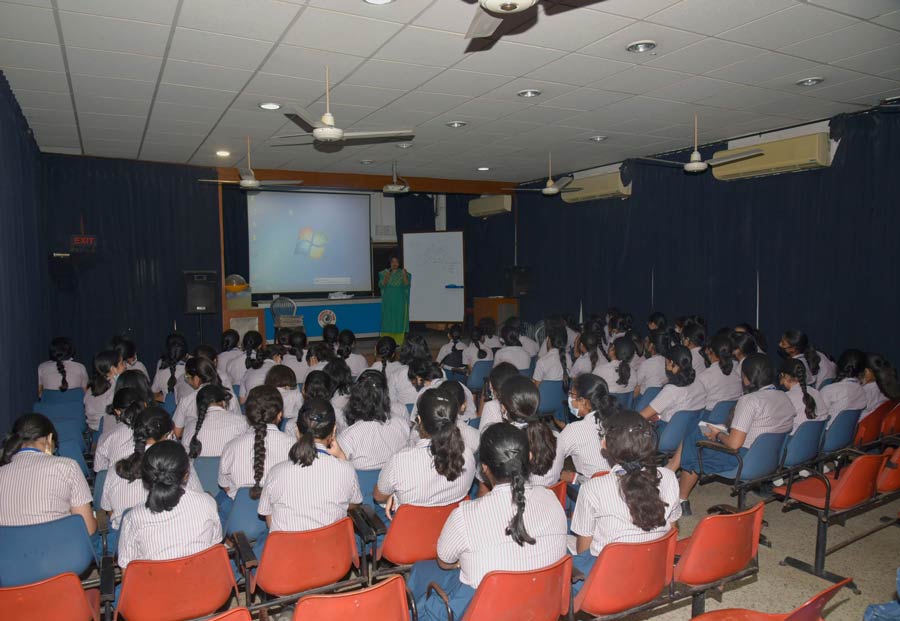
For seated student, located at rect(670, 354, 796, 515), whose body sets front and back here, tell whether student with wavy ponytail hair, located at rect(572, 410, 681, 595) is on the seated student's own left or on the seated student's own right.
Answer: on the seated student's own left

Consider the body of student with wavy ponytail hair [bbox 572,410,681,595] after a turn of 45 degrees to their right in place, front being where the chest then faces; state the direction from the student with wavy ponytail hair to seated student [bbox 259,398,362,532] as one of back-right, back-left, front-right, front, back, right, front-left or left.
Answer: back-left

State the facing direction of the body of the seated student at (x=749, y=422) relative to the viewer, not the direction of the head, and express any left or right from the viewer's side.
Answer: facing away from the viewer and to the left of the viewer

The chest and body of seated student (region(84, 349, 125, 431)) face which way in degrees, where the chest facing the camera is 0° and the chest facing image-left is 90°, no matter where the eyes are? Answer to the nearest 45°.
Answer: approximately 225°

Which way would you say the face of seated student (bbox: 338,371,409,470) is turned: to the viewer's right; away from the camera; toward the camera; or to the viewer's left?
away from the camera

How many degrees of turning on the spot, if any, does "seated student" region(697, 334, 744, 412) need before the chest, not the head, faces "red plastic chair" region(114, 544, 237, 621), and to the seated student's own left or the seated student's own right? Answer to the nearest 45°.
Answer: approximately 90° to the seated student's own left

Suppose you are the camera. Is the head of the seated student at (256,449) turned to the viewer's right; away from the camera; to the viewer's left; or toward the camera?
away from the camera

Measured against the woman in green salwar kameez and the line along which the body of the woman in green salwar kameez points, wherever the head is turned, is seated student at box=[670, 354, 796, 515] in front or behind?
in front

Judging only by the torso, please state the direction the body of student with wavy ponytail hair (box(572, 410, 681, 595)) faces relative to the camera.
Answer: away from the camera

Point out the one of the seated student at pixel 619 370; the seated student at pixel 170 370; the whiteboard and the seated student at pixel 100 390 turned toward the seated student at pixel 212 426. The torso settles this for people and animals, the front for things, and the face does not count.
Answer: the whiteboard

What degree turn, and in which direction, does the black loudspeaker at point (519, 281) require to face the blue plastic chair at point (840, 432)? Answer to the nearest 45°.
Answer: approximately 45° to its left

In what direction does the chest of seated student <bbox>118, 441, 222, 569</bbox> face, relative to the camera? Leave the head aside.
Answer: away from the camera

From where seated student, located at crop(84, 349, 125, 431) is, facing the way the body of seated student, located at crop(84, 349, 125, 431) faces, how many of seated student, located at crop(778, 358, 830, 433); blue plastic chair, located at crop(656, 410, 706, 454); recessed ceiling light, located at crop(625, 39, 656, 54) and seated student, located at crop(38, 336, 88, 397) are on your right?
3

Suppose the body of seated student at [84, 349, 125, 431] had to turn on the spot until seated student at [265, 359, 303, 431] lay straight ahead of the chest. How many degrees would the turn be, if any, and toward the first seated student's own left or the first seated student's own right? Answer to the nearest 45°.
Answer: approximately 90° to the first seated student's own right

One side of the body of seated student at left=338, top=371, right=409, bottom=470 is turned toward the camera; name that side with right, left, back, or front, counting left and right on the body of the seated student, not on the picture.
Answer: back

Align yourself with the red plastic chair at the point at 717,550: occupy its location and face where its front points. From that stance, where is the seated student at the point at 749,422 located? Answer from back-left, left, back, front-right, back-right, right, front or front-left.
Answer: front-right

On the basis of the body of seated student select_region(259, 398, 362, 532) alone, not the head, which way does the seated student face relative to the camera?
away from the camera

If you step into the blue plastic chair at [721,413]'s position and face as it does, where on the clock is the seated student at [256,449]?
The seated student is roughly at 9 o'clock from the blue plastic chair.
